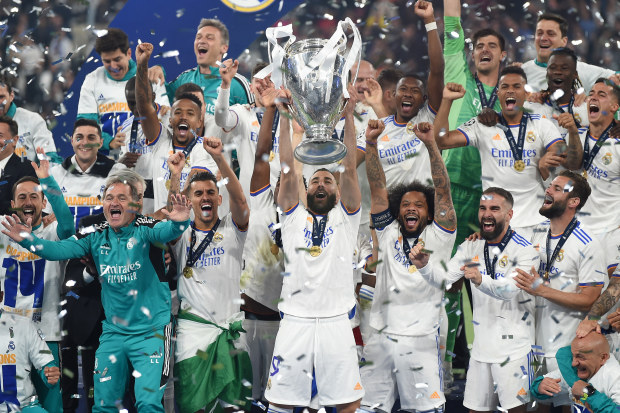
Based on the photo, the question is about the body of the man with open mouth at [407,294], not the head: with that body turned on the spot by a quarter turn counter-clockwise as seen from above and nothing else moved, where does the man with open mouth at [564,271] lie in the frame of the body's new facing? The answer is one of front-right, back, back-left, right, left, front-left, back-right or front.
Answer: front

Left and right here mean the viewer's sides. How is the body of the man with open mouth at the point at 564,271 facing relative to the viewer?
facing the viewer and to the left of the viewer

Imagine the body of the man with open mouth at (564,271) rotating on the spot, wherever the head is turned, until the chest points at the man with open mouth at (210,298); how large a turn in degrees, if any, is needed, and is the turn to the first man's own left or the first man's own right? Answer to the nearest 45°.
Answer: approximately 45° to the first man's own right

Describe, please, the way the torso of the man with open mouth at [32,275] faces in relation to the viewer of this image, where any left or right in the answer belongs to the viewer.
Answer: facing the viewer

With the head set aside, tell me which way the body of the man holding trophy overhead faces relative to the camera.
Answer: toward the camera

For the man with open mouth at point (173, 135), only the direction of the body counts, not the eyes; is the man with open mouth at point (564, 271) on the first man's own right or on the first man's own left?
on the first man's own left

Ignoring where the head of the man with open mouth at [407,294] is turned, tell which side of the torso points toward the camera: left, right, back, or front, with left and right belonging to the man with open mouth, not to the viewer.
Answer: front

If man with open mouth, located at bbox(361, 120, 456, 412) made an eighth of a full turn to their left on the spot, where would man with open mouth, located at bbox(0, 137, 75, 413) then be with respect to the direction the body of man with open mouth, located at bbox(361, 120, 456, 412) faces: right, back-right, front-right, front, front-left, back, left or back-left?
back-right
